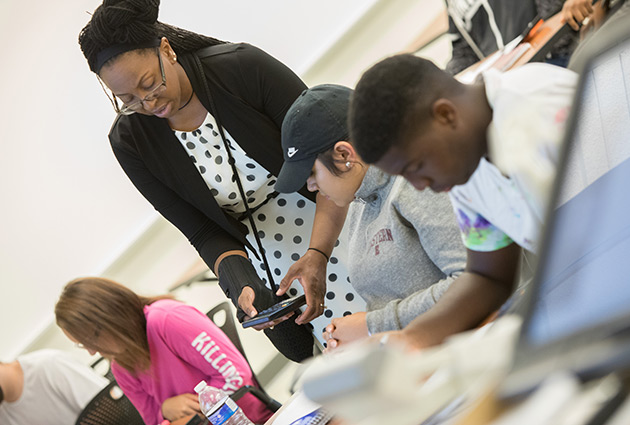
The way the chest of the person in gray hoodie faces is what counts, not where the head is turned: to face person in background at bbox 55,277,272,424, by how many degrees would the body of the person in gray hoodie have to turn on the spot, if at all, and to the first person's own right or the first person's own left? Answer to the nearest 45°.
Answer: approximately 90° to the first person's own right

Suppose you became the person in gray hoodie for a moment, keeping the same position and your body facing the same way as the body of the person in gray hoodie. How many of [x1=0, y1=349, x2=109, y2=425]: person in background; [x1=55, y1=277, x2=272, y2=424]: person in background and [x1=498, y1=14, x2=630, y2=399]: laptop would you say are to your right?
2

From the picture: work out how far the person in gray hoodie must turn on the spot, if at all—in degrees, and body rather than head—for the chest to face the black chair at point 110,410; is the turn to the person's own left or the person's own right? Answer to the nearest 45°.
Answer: approximately 90° to the person's own right

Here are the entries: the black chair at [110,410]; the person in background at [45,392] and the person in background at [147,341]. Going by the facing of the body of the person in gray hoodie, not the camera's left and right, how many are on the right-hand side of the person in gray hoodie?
3
